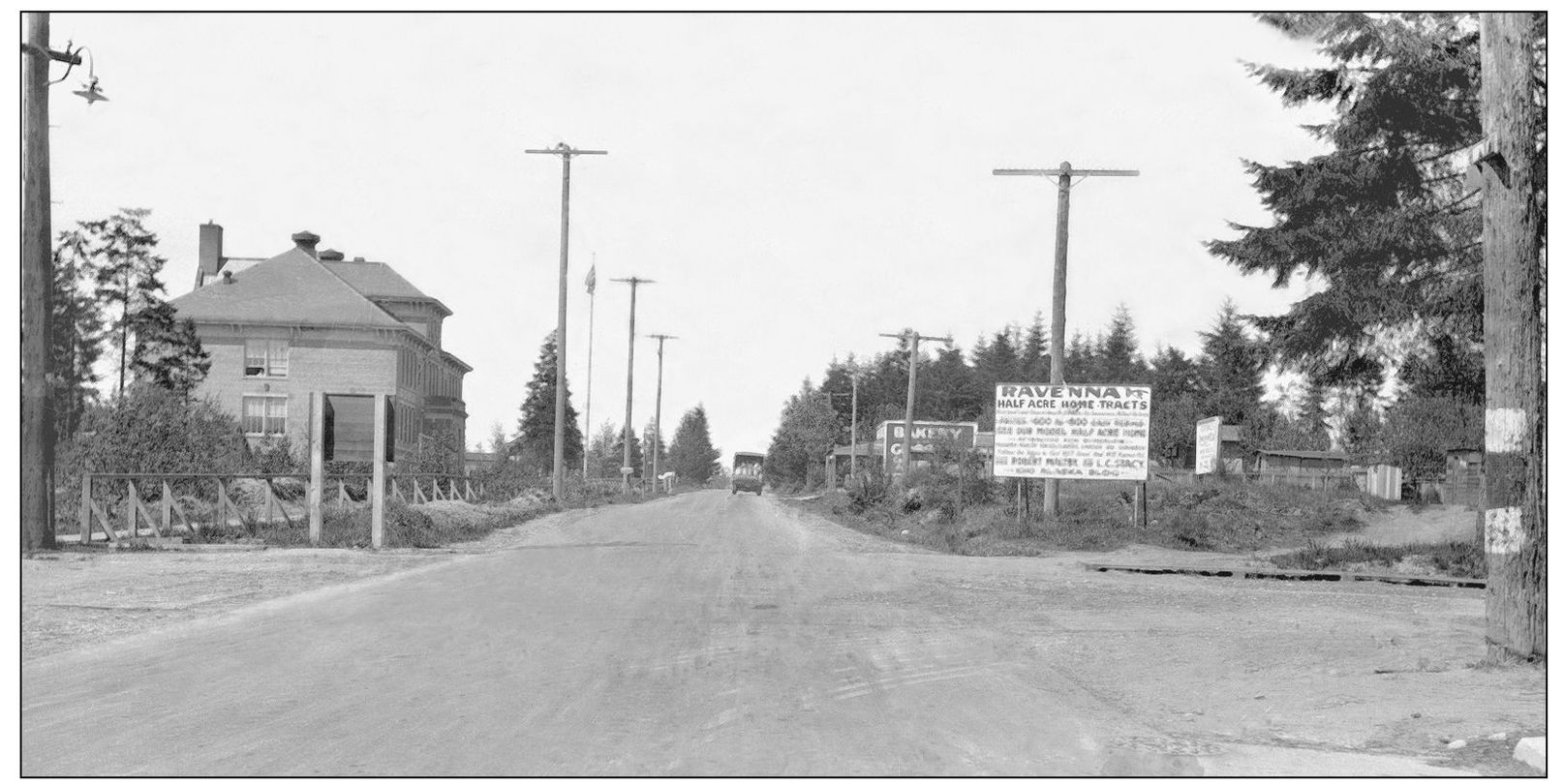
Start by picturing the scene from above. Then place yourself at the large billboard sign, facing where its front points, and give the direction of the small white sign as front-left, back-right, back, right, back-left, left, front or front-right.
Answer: back-left

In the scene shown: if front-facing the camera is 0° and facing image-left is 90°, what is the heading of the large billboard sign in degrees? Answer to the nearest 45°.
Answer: approximately 0°

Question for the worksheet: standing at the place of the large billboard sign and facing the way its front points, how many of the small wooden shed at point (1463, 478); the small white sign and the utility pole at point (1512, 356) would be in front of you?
1

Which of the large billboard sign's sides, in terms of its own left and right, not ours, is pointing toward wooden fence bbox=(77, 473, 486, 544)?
right

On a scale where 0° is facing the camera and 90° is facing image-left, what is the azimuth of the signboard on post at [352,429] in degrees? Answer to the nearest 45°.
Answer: approximately 180°
